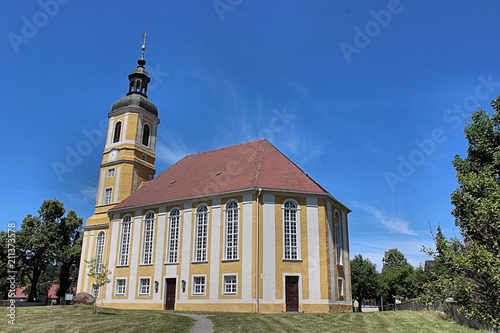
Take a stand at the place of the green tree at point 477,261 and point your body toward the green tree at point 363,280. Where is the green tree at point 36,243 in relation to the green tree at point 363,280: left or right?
left

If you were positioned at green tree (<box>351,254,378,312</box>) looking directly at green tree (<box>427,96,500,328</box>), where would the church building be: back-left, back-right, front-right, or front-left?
front-right

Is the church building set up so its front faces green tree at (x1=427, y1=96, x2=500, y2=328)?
no

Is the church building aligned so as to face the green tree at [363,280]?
no

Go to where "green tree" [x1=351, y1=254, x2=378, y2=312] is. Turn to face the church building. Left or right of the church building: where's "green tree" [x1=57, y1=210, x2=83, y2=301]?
right
